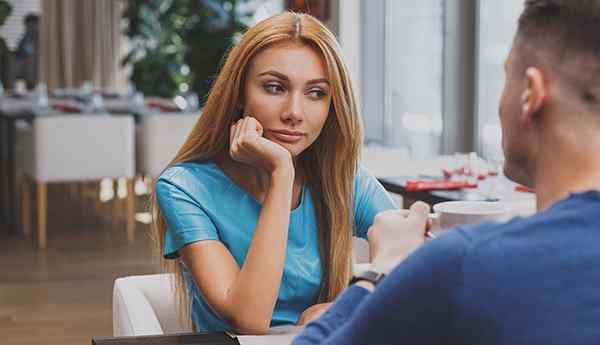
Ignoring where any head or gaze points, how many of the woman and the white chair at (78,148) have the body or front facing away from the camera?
1

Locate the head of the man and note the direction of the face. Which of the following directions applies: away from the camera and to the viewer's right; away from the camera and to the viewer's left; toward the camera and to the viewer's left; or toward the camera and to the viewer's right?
away from the camera and to the viewer's left

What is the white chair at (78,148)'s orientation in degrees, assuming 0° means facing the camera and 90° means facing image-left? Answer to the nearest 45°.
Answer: approximately 180°

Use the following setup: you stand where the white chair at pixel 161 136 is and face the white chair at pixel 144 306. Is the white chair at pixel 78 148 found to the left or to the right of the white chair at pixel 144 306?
right

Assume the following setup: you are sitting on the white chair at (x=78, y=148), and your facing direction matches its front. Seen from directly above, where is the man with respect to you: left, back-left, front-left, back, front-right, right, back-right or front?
back

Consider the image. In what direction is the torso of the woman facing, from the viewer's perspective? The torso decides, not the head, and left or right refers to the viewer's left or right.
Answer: facing the viewer and to the right of the viewer

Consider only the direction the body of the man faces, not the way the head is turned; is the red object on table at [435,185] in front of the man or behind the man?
in front

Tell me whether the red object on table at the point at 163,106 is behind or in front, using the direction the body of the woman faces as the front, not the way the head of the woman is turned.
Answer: behind

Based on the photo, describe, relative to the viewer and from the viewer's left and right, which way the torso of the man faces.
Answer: facing away from the viewer and to the left of the viewer

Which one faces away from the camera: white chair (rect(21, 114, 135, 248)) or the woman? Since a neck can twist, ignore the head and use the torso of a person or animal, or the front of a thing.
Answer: the white chair

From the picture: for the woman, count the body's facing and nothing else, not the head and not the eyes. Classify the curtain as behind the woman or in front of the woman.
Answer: behind

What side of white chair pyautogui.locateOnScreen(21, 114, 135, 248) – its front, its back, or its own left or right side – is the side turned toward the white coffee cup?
back
